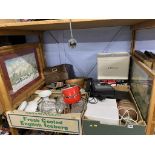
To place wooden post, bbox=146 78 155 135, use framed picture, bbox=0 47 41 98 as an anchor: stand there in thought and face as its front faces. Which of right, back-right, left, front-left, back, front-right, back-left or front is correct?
front

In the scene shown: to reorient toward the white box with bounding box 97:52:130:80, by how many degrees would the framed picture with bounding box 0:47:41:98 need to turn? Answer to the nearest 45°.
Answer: approximately 45° to its left

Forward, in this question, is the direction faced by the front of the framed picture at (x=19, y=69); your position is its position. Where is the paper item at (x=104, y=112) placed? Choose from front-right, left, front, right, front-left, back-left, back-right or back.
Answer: front

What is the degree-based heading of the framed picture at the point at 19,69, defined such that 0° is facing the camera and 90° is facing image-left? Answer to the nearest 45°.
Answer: approximately 315°
